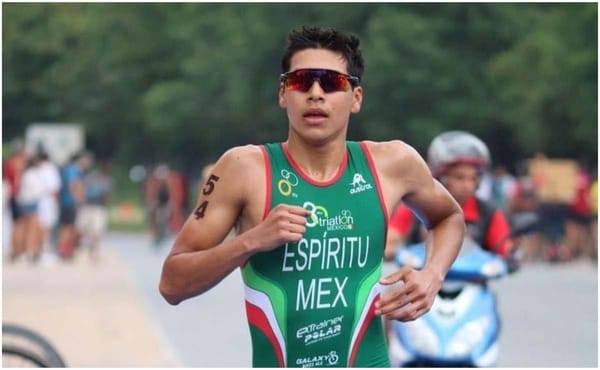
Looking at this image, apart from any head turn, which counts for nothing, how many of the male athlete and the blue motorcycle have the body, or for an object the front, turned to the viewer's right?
0

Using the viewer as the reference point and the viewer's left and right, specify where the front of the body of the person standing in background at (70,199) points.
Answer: facing to the right of the viewer

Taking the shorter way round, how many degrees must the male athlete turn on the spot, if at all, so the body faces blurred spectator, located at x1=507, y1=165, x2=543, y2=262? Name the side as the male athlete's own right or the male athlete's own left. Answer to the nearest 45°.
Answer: approximately 180°

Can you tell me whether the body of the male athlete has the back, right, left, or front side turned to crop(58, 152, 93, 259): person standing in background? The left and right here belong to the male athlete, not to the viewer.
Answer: back
